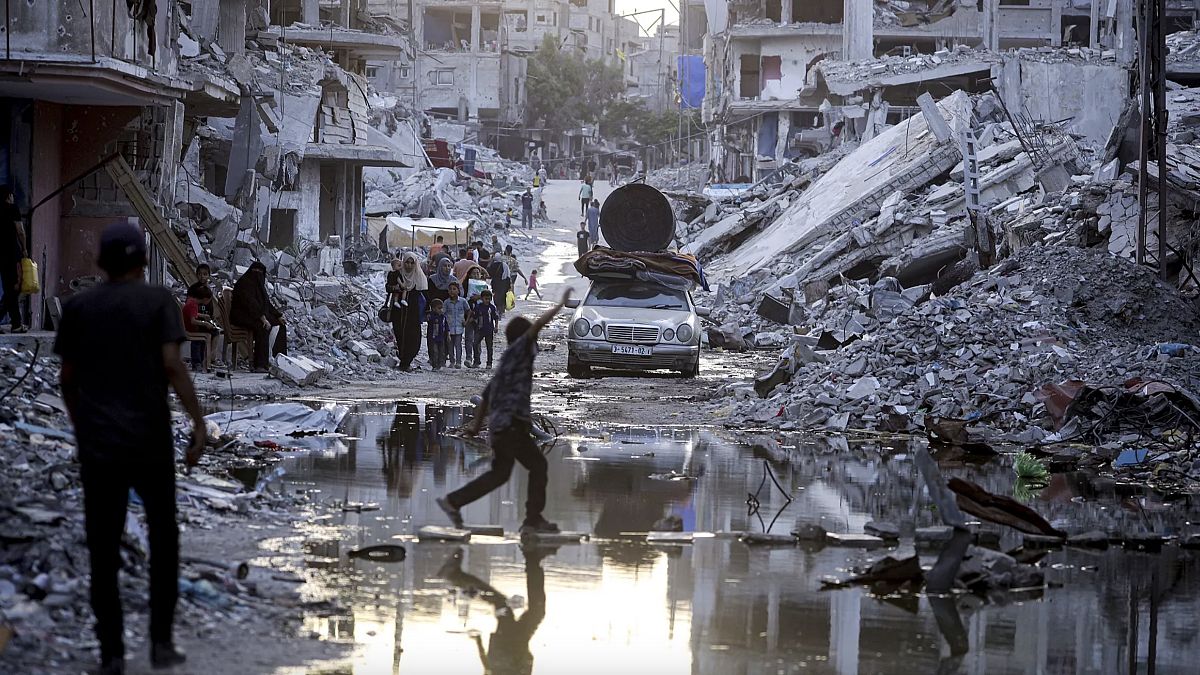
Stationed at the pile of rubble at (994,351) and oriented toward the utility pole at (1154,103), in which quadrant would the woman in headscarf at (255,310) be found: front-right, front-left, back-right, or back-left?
back-left

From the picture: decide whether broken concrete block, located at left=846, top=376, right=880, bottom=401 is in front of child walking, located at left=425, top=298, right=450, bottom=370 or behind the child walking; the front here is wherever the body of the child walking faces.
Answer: in front

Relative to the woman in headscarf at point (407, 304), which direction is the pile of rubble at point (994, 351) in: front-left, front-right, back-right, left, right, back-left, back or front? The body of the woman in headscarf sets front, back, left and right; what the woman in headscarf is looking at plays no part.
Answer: front-left

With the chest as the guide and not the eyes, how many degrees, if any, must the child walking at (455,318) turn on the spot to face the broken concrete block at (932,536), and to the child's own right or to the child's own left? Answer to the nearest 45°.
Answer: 0° — they already face it

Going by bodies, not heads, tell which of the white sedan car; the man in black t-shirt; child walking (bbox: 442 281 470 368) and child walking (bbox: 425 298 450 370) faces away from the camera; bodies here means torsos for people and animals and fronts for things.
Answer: the man in black t-shirt

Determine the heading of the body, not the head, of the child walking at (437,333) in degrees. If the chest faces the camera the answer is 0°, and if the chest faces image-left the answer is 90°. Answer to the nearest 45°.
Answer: approximately 0°

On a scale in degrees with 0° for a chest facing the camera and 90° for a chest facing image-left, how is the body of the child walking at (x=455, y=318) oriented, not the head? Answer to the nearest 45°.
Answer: approximately 0°

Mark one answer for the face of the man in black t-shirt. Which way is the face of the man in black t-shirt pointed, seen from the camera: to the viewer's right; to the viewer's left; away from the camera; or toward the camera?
away from the camera

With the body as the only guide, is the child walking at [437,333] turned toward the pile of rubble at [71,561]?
yes

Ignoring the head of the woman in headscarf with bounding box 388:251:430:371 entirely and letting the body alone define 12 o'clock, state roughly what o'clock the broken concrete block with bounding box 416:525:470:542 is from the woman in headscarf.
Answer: The broken concrete block is roughly at 12 o'clock from the woman in headscarf.

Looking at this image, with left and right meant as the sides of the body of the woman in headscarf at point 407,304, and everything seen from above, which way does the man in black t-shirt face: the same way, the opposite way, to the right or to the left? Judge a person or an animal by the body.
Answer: the opposite way
